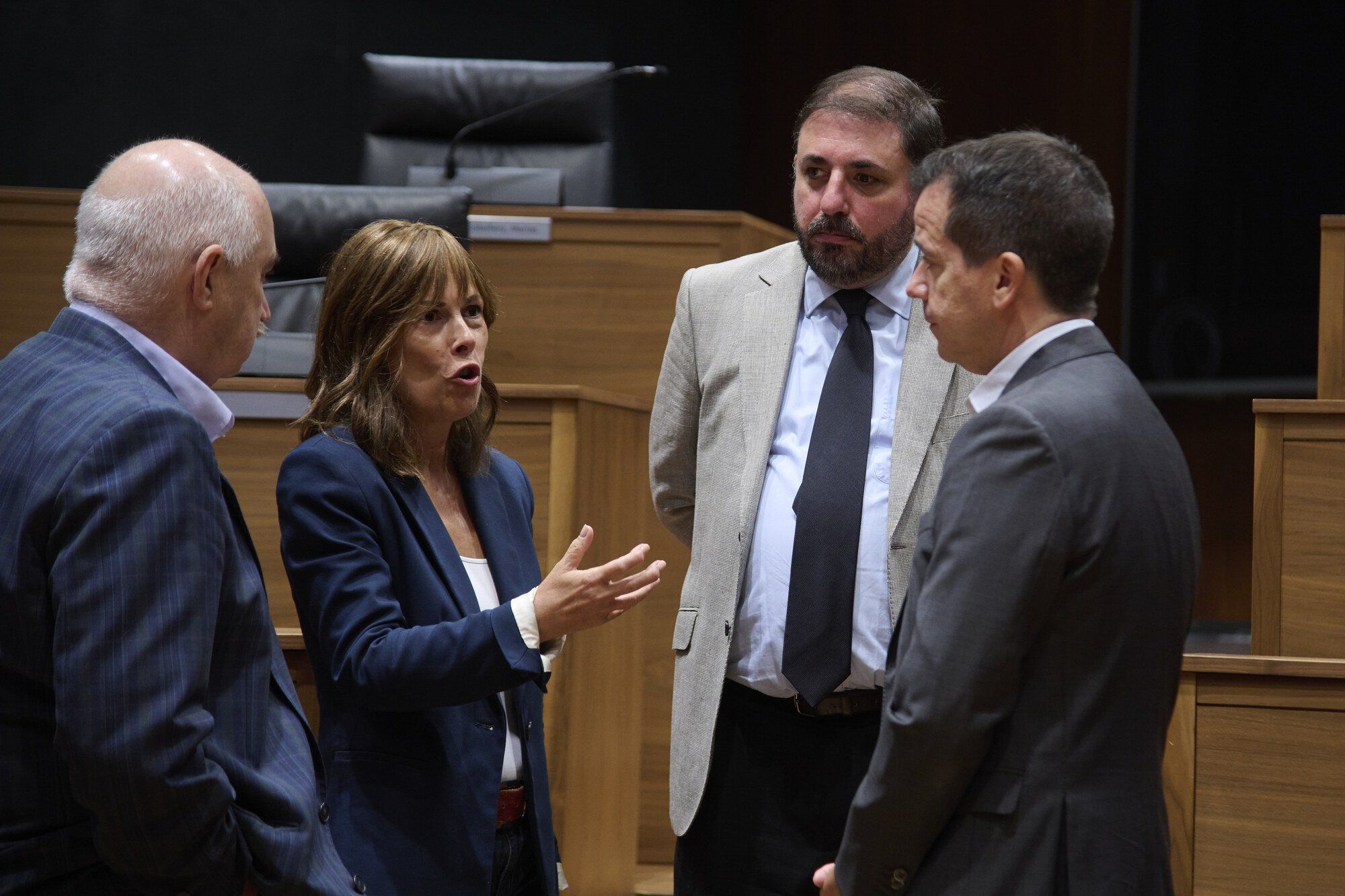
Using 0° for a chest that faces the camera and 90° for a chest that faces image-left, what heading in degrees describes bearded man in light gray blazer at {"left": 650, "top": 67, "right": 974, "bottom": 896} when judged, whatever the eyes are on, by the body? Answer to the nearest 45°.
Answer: approximately 0°

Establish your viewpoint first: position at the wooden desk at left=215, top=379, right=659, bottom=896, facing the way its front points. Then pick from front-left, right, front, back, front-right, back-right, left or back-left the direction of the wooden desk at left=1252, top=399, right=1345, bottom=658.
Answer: left

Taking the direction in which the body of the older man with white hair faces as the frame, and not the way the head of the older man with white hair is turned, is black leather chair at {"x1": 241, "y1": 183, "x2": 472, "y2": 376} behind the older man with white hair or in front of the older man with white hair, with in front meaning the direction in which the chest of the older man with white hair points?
in front

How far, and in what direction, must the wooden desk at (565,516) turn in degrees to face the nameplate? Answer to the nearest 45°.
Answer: approximately 180°

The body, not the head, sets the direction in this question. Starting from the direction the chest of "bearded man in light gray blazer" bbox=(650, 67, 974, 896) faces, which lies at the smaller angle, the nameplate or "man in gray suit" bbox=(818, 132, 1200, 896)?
the man in gray suit

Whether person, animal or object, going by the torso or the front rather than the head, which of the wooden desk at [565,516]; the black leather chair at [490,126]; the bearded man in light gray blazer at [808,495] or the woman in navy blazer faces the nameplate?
the black leather chair

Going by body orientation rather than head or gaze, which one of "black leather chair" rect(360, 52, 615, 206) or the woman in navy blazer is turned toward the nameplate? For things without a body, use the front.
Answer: the black leather chair

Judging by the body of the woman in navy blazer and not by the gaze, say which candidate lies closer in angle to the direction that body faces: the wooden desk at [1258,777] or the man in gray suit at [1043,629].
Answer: the man in gray suit

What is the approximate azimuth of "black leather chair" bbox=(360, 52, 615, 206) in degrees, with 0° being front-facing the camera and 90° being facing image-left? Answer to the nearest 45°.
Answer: approximately 0°

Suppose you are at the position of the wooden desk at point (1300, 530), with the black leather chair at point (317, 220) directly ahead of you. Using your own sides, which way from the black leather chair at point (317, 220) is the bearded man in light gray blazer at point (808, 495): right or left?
left

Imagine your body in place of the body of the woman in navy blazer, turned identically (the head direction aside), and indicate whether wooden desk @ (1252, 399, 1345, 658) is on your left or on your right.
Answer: on your left

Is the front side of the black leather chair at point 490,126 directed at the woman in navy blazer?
yes

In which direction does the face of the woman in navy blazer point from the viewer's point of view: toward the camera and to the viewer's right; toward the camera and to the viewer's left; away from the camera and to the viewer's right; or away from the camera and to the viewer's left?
toward the camera and to the viewer's right

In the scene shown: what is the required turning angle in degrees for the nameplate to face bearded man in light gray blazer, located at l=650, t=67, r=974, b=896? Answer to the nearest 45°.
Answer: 0° — it already faces them

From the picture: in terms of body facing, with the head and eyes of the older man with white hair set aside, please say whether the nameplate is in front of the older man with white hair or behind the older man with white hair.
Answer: in front
